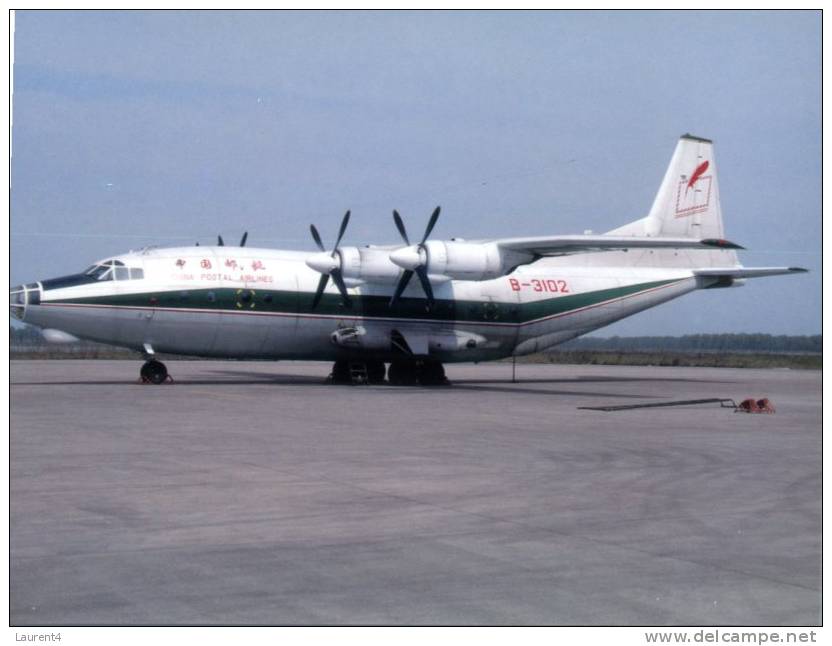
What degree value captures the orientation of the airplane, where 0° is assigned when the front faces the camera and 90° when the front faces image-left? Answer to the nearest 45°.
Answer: approximately 45°
